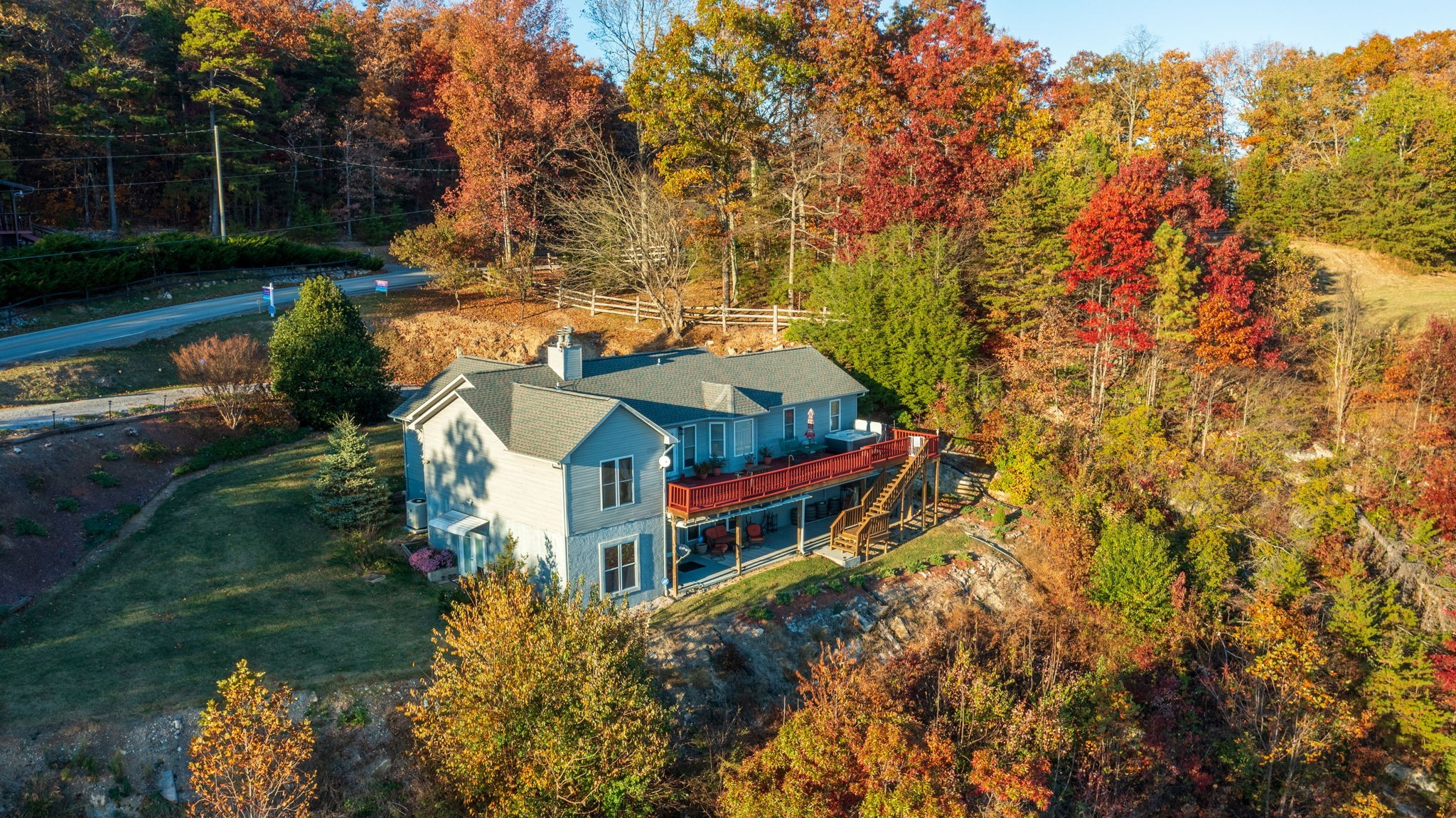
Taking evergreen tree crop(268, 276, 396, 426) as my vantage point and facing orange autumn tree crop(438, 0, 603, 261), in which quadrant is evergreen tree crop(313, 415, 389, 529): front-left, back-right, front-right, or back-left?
back-right

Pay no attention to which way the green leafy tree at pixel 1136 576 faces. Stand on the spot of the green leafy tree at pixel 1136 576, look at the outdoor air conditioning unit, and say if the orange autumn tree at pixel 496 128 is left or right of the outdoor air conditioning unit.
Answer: right
